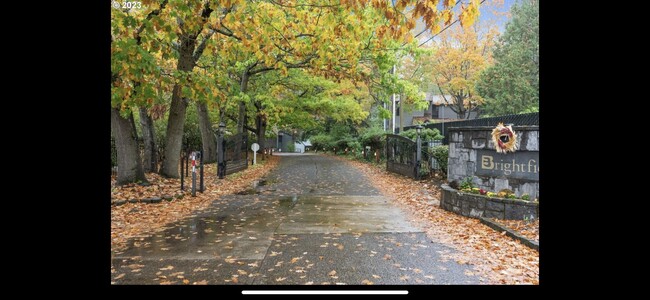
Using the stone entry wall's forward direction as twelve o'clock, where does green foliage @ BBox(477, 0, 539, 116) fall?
The green foliage is roughly at 6 o'clock from the stone entry wall.

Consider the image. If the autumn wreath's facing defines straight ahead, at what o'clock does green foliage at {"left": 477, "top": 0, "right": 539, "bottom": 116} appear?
The green foliage is roughly at 6 o'clock from the autumn wreath.

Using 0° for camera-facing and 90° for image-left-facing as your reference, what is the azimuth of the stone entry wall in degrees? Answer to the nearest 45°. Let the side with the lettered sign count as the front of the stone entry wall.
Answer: approximately 0°

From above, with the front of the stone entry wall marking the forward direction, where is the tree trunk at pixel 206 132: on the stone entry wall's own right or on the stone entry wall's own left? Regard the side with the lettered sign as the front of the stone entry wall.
on the stone entry wall's own right

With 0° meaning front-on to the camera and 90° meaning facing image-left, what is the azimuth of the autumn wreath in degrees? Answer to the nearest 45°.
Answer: approximately 0°

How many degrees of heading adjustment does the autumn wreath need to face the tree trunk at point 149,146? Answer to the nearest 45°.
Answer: approximately 90° to its right

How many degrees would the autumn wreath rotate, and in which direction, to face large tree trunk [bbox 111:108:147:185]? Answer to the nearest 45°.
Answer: approximately 90° to its right
